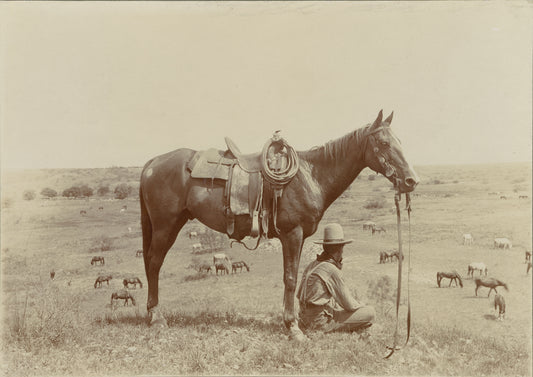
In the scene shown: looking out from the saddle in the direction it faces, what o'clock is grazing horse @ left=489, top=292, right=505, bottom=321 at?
The grazing horse is roughly at 11 o'clock from the saddle.

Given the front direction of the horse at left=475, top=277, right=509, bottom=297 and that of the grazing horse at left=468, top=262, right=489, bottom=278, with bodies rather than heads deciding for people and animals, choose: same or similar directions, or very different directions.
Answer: very different directions

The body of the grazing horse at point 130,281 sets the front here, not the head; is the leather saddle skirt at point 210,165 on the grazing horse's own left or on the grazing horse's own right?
on the grazing horse's own right

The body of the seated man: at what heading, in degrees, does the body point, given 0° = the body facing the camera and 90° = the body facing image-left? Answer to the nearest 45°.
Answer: approximately 225°

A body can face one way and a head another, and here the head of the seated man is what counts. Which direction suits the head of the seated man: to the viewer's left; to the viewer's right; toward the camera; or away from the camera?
to the viewer's right

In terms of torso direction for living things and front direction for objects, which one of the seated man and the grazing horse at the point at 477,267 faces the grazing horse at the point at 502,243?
the seated man

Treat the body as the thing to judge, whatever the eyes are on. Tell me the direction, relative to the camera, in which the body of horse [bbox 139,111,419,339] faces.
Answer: to the viewer's right
